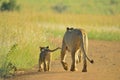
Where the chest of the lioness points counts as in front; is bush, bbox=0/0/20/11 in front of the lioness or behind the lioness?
in front

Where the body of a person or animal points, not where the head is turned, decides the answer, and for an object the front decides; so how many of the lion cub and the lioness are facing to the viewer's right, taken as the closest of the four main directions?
0

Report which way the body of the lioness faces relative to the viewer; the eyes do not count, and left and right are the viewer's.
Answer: facing away from the viewer and to the left of the viewer

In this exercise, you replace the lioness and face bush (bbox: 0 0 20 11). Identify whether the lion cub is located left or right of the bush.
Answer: left

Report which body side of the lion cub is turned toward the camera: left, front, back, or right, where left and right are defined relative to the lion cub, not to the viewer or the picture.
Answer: back

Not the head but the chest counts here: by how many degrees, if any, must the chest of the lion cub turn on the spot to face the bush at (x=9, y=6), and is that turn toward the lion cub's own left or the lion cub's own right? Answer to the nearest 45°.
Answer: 0° — it already faces it

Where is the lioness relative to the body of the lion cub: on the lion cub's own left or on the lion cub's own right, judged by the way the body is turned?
on the lion cub's own right

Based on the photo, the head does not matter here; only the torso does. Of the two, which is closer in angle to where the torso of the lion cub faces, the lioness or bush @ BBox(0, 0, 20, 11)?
the bush
